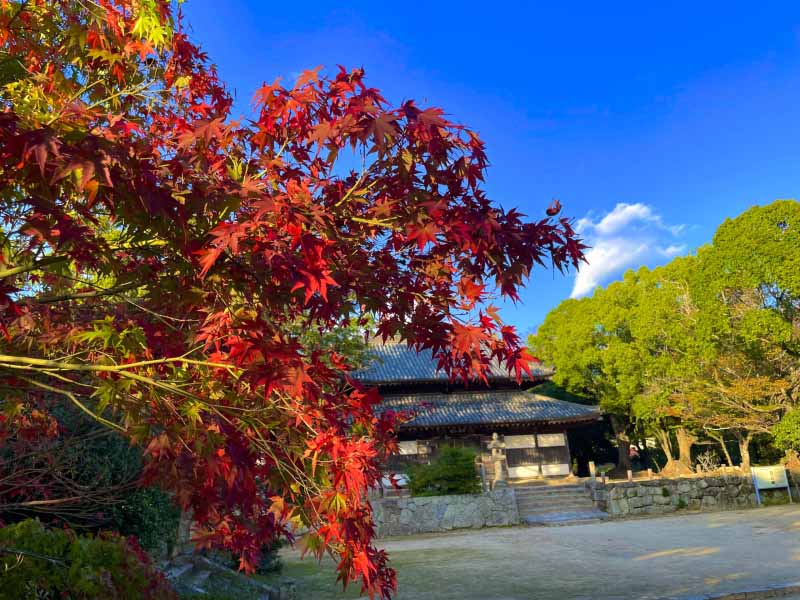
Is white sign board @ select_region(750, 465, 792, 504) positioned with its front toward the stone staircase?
no

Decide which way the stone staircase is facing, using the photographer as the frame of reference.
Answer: facing the viewer

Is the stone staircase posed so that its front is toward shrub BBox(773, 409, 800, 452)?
no

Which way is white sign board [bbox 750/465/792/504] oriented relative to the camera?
toward the camera

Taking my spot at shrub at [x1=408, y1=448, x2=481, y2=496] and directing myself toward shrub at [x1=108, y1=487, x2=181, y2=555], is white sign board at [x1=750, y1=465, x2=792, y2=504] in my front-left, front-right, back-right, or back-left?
back-left

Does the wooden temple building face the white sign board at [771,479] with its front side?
no

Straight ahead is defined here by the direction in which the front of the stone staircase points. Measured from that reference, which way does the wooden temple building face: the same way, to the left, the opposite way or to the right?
the same way

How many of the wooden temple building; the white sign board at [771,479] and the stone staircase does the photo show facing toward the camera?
3

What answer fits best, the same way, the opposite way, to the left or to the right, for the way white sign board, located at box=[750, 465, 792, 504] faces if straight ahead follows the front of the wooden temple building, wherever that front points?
the same way

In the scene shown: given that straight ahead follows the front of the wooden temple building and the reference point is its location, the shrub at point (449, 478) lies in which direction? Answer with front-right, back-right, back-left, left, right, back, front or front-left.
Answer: front

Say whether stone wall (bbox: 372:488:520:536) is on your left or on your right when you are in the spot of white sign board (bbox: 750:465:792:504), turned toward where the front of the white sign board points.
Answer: on your right

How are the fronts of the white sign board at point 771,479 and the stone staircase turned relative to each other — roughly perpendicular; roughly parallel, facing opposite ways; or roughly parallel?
roughly parallel
